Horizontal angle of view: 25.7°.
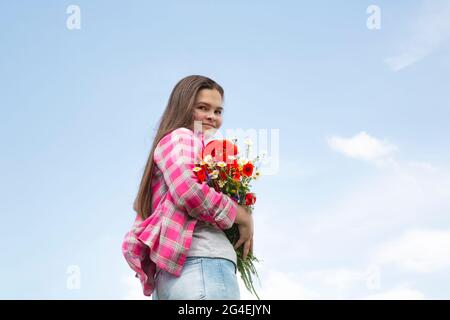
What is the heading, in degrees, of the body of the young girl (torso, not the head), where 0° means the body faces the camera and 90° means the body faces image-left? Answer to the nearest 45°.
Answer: approximately 270°
